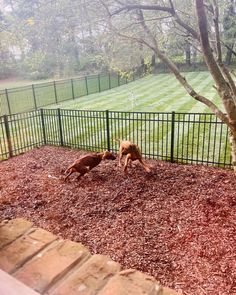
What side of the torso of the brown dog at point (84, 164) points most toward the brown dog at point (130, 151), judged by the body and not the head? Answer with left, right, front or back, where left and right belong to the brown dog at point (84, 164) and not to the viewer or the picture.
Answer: front

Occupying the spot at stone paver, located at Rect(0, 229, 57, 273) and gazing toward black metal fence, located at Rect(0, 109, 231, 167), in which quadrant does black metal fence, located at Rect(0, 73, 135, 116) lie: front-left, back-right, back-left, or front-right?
front-left

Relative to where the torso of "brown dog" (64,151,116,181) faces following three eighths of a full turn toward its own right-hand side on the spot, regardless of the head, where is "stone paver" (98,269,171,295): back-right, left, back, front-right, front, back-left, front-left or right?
front-left

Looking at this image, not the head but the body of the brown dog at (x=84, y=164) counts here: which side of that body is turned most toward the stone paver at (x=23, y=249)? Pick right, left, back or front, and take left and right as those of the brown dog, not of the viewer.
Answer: right

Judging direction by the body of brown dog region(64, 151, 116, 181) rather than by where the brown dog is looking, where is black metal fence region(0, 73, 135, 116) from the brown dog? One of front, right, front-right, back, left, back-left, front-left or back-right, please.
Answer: left

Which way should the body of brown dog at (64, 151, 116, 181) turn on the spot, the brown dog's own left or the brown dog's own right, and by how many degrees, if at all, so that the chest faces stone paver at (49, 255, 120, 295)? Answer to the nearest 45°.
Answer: approximately 90° to the brown dog's own right

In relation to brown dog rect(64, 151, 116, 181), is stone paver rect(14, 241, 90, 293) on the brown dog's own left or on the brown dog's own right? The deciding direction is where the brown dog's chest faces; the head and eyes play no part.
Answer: on the brown dog's own right

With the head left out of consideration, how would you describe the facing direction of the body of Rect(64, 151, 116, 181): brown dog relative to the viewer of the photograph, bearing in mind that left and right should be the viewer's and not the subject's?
facing to the right of the viewer

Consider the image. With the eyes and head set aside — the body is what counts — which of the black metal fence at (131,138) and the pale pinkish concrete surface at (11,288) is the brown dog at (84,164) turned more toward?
the black metal fence

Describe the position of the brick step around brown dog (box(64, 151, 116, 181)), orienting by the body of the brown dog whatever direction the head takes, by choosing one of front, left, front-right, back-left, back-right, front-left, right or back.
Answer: right

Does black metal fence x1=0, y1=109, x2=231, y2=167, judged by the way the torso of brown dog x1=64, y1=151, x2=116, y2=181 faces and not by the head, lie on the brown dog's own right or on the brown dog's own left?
on the brown dog's own left
